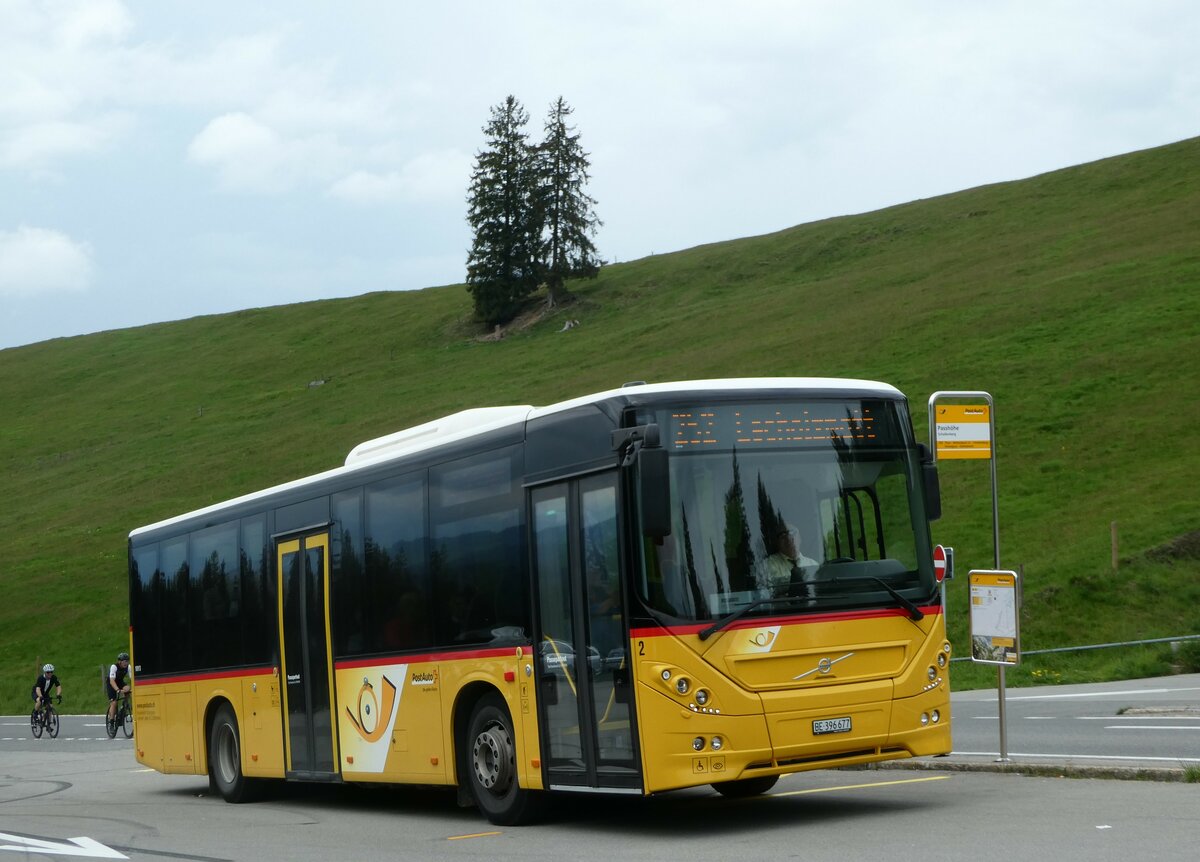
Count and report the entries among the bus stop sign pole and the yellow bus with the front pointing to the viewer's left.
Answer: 0

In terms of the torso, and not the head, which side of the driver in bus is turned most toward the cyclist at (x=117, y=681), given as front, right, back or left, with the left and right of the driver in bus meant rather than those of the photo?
back

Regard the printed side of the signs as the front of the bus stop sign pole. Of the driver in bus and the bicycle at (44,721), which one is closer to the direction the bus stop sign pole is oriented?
the driver in bus

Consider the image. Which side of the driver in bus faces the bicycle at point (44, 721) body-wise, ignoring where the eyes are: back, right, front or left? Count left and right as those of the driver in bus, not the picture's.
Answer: back

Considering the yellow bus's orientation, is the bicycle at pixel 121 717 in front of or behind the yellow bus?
behind

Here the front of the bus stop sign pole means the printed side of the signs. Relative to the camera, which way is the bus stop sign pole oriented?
toward the camera

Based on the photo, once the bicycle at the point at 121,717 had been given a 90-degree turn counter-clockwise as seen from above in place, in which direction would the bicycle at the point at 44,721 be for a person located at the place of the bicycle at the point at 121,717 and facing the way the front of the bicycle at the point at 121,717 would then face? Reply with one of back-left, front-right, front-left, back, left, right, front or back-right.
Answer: back

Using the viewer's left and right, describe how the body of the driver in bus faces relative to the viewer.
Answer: facing the viewer and to the right of the viewer

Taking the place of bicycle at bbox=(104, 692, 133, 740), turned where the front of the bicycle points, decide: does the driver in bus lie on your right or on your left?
on your left

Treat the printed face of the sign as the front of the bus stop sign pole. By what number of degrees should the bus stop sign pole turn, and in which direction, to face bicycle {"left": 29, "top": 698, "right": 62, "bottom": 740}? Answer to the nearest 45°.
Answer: approximately 135° to its right

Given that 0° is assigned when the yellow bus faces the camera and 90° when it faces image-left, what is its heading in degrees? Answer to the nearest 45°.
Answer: approximately 315°
